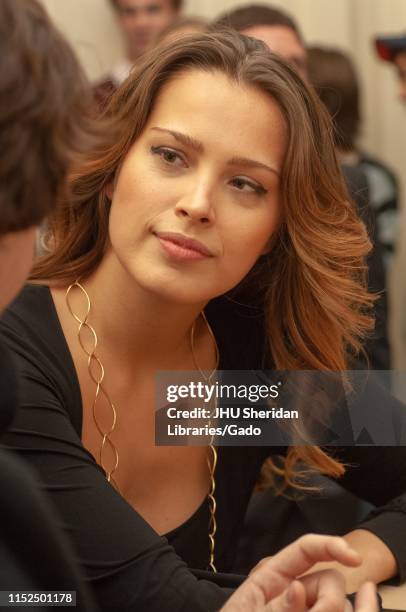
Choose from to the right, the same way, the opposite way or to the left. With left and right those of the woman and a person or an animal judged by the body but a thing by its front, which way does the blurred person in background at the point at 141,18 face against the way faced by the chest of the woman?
the same way

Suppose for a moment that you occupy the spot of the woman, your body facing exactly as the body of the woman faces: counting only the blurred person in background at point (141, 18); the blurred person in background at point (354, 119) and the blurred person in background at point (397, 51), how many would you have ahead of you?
0

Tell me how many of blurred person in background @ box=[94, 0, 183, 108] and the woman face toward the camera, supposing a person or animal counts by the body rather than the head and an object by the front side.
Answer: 2

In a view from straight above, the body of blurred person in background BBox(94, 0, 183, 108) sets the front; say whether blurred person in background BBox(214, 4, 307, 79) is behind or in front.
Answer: in front

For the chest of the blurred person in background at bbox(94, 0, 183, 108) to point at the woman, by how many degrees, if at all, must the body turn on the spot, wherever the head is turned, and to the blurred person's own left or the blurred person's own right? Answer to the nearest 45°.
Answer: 0° — they already face them

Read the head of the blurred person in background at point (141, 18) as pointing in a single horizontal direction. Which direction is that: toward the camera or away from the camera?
toward the camera

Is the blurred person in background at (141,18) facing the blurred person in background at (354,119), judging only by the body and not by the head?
no

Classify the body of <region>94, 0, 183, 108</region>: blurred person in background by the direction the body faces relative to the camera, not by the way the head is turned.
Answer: toward the camera

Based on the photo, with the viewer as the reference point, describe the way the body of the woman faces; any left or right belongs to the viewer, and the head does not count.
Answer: facing the viewer

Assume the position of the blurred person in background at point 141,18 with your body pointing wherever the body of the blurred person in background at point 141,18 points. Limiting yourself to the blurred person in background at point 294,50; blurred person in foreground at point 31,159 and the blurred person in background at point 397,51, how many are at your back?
0

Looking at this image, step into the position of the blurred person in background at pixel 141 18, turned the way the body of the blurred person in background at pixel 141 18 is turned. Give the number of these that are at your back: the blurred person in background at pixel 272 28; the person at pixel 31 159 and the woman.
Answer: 0

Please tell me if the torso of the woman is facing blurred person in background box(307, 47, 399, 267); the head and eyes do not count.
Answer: no

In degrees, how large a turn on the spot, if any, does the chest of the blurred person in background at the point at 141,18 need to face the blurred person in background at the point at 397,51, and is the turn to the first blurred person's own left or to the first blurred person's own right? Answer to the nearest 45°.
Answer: approximately 45° to the first blurred person's own left
